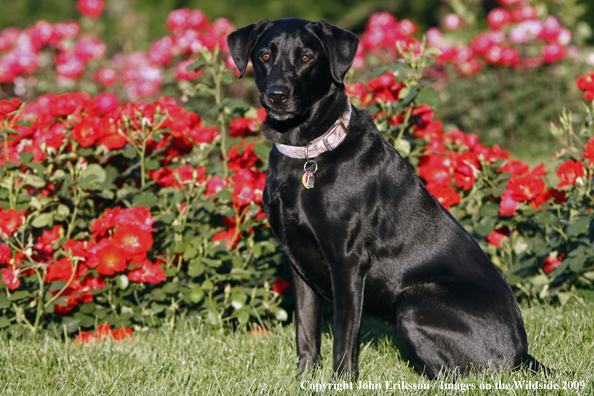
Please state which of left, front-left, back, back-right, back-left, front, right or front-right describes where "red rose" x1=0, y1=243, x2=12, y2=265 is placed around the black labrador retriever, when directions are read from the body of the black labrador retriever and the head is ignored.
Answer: front-right

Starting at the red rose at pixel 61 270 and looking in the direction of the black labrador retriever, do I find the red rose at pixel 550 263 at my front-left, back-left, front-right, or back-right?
front-left

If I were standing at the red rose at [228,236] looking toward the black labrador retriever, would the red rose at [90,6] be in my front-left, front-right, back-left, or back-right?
back-left

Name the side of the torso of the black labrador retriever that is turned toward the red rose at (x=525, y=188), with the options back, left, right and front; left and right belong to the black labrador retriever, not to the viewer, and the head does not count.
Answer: back

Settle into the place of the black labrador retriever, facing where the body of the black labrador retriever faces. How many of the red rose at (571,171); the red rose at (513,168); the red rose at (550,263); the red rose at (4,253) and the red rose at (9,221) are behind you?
3

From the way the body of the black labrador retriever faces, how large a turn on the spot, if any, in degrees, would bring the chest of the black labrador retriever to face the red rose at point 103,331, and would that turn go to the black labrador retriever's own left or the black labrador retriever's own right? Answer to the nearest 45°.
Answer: approximately 45° to the black labrador retriever's own right

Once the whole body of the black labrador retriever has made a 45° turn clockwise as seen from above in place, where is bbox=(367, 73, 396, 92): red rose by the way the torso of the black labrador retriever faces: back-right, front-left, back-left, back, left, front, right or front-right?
right

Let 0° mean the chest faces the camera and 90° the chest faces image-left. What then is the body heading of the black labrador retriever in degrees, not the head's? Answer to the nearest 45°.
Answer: approximately 45°

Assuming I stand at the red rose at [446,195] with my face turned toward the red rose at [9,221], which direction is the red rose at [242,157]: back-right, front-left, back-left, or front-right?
front-right

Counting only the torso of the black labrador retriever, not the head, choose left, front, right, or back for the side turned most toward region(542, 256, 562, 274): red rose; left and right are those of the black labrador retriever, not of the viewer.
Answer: back

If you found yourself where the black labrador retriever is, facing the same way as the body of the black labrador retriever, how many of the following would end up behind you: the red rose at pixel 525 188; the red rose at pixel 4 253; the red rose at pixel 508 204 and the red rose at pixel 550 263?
3

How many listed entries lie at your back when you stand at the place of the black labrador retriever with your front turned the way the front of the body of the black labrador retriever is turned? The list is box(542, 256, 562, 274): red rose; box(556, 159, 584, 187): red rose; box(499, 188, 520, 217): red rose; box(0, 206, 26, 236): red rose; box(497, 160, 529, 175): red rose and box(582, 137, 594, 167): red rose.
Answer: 5

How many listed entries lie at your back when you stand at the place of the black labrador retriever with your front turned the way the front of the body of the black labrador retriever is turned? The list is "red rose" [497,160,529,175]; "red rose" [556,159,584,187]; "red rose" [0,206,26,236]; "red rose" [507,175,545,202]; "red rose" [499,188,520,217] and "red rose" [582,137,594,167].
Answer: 5

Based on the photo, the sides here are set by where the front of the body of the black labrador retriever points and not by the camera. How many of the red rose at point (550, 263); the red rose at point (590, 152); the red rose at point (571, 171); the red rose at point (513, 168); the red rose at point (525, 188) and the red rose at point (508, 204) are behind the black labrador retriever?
6

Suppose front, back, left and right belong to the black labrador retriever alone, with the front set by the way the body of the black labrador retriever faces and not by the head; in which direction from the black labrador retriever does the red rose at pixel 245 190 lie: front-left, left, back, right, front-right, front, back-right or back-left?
right

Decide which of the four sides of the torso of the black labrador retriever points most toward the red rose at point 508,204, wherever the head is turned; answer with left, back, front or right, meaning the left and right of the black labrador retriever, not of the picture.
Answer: back

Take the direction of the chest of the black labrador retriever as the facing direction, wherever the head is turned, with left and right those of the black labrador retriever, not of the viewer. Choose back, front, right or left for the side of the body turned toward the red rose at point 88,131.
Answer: right

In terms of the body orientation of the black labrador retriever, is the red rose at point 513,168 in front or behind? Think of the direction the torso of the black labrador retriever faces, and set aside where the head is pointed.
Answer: behind
